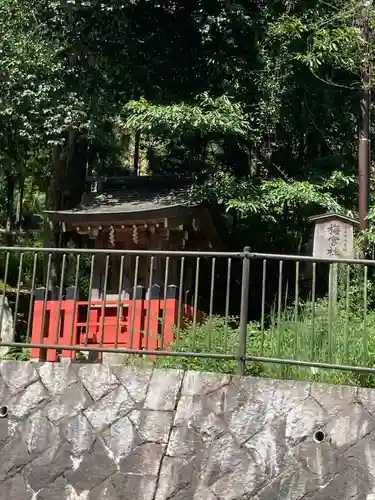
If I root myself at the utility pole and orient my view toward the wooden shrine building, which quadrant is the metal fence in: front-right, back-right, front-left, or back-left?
front-left

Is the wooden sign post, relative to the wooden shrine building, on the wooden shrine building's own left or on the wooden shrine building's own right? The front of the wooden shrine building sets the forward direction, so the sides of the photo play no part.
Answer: on the wooden shrine building's own left

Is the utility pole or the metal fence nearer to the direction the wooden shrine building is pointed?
the metal fence

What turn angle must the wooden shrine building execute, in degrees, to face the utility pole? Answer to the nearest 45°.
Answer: approximately 135° to its left

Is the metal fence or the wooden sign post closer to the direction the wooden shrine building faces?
the metal fence

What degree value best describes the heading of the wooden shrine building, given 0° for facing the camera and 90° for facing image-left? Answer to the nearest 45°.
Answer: approximately 45°

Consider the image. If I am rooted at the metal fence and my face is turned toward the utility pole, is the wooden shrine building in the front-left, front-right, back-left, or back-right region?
front-left
